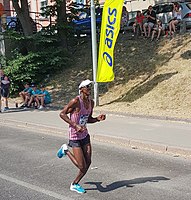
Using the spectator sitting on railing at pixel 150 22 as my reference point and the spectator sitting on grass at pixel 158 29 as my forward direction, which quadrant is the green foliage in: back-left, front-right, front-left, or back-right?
back-right

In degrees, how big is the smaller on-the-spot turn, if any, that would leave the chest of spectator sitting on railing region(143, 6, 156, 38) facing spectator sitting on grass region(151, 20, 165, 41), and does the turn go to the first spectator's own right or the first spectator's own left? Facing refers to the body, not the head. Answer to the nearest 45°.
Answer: approximately 90° to the first spectator's own left

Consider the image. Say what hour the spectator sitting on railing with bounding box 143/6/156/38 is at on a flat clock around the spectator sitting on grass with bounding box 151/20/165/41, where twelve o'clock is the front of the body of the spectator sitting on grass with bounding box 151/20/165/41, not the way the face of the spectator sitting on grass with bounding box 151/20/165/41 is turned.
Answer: the spectator sitting on railing with bounding box 143/6/156/38 is roughly at 3 o'clock from the spectator sitting on grass with bounding box 151/20/165/41.

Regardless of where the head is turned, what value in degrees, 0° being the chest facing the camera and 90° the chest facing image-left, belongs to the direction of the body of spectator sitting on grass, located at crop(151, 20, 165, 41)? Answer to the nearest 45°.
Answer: approximately 45°

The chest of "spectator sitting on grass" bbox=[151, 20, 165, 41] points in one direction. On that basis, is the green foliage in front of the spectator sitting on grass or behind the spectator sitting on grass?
in front

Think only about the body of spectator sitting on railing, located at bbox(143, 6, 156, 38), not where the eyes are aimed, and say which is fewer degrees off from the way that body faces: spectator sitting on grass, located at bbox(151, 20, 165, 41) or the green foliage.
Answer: the green foliage
